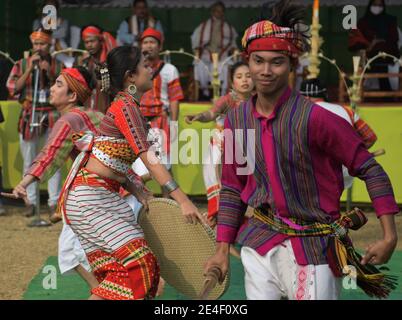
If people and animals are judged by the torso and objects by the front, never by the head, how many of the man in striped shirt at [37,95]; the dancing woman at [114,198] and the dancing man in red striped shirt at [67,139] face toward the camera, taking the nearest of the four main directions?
1

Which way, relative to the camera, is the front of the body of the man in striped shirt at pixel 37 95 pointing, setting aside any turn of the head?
toward the camera

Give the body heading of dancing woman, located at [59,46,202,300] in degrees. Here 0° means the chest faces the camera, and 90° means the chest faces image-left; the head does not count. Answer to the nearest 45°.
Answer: approximately 270°

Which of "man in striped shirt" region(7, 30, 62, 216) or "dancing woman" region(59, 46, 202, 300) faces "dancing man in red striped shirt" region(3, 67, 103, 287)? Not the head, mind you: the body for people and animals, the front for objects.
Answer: the man in striped shirt

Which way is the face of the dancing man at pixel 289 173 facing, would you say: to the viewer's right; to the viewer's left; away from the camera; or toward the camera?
toward the camera

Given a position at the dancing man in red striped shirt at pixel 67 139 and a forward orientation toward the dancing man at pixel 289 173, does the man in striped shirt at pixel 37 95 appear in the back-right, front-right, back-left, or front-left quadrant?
back-left

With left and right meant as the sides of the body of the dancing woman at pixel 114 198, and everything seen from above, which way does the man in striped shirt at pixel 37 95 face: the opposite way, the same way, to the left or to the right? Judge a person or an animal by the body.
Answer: to the right

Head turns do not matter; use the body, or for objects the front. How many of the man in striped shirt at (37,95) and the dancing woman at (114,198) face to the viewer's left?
0

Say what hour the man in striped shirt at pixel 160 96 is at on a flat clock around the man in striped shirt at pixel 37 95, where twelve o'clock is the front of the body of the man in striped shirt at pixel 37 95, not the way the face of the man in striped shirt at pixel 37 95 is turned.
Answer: the man in striped shirt at pixel 160 96 is roughly at 10 o'clock from the man in striped shirt at pixel 37 95.

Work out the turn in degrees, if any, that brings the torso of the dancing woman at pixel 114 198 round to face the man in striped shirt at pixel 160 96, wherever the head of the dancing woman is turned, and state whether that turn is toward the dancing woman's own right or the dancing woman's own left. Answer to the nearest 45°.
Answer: approximately 90° to the dancing woman's own left
